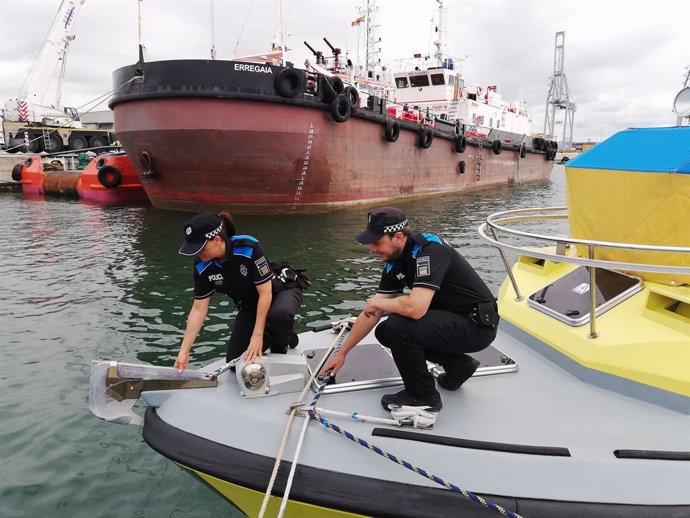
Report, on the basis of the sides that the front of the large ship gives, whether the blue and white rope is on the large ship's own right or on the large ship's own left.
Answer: on the large ship's own left

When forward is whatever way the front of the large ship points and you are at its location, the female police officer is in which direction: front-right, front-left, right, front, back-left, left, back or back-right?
front-left

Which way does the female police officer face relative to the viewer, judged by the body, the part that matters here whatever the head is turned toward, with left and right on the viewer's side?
facing the viewer and to the left of the viewer

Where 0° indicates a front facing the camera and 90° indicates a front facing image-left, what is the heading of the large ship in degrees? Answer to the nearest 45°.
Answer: approximately 45°

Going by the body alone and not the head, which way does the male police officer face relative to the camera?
to the viewer's left

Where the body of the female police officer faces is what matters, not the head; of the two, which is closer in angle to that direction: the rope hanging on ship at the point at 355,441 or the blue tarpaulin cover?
the rope hanging on ship

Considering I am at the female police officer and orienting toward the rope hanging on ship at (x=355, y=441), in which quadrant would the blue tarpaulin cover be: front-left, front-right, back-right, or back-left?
front-left

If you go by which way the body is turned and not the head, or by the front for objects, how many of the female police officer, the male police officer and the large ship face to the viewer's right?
0

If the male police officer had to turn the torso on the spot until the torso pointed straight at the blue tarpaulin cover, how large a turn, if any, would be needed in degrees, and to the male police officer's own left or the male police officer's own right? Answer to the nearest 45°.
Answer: approximately 135° to the male police officer's own right

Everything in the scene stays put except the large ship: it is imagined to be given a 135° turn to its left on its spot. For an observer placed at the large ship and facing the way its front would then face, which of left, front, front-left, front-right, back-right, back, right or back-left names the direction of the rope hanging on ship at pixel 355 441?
right

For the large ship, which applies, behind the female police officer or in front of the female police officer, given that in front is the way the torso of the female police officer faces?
behind

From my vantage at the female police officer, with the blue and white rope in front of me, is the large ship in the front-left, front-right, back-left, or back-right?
back-left
